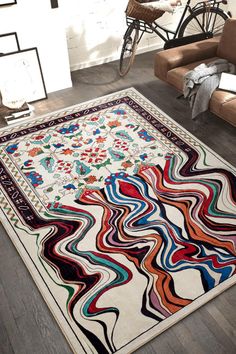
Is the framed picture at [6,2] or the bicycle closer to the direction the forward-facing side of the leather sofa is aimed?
the framed picture

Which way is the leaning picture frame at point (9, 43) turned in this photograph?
toward the camera

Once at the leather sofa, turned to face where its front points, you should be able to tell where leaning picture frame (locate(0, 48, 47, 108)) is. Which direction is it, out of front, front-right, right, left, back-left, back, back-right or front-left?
front-right

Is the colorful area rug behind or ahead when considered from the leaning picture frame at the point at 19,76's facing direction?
ahead

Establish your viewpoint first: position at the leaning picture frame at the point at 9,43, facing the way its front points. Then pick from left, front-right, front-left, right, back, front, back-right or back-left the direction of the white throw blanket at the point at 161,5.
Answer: left

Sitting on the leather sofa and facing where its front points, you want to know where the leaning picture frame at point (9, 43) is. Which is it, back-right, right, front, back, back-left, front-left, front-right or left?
front-right

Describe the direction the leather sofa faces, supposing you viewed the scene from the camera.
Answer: facing the viewer and to the left of the viewer

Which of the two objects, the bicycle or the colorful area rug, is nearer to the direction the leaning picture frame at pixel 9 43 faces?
the colorful area rug

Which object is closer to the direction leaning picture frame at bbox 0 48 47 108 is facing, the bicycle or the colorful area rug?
the colorful area rug

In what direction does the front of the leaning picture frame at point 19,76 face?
toward the camera

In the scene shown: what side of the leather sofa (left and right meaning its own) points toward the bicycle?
right
